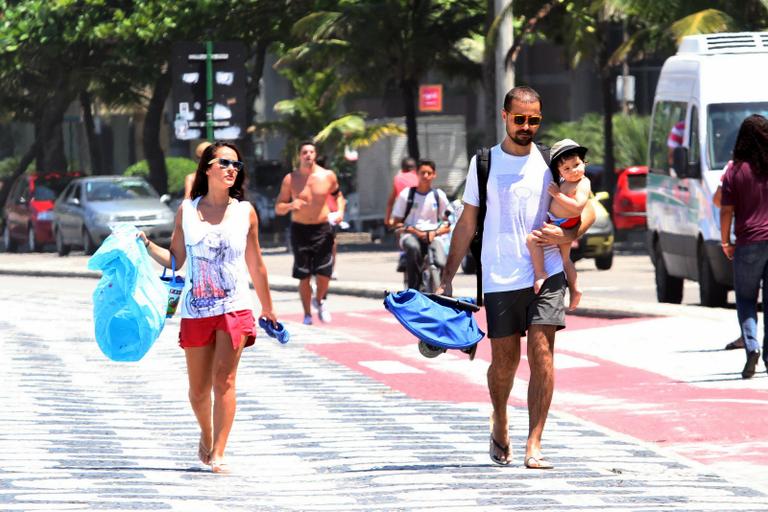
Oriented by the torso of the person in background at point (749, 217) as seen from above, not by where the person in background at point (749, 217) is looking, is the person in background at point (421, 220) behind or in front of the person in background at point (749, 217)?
in front

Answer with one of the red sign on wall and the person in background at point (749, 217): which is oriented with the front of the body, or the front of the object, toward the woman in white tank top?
the red sign on wall

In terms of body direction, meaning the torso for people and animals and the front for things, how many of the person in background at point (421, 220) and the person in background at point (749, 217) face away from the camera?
1

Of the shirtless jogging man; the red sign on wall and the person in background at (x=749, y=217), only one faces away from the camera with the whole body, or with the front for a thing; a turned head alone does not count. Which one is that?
the person in background

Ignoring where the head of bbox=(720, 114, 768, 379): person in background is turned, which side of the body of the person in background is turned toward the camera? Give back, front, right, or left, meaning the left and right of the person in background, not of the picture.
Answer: back

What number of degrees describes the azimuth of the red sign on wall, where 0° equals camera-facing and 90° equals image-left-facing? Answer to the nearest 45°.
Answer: approximately 0°

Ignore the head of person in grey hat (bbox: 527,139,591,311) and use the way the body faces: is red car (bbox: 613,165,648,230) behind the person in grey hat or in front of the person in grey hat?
behind

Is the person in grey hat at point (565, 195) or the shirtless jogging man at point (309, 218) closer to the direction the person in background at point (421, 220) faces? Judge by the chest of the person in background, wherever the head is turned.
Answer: the person in grey hat

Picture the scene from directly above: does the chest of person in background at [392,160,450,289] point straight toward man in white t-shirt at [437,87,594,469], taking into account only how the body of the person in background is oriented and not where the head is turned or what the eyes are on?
yes

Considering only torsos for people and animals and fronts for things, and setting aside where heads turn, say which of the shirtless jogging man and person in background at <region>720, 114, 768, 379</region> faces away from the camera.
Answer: the person in background

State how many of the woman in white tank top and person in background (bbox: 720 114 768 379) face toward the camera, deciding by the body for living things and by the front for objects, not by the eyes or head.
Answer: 1

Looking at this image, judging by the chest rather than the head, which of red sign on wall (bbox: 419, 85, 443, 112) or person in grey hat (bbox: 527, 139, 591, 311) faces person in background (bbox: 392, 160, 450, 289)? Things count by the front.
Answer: the red sign on wall

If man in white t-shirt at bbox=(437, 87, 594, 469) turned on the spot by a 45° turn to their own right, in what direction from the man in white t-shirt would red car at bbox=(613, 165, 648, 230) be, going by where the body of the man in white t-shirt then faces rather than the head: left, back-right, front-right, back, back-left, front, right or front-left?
back-right
